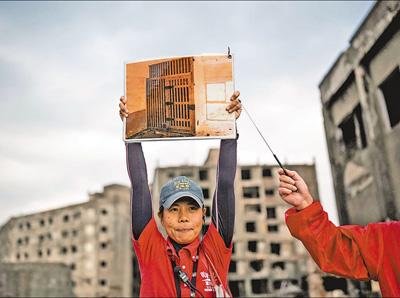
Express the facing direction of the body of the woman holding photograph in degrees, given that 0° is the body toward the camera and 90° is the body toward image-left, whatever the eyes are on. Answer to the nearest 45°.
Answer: approximately 0°

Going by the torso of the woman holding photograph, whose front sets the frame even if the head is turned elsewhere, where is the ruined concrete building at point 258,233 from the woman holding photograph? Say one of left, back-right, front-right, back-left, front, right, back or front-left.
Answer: back

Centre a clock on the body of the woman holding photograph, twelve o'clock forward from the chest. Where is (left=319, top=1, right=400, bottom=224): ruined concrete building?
The ruined concrete building is roughly at 7 o'clock from the woman holding photograph.
